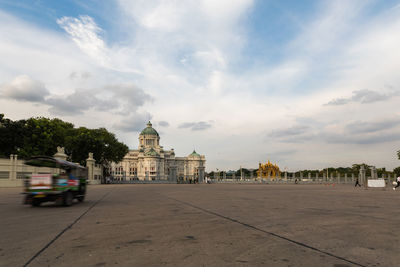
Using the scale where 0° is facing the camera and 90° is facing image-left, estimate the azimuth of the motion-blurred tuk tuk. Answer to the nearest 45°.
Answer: approximately 225°
